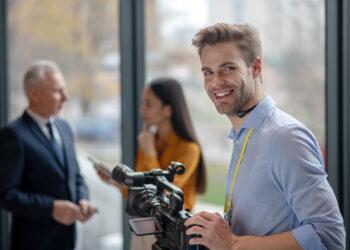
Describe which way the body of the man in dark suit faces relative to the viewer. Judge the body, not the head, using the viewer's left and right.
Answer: facing the viewer and to the right of the viewer

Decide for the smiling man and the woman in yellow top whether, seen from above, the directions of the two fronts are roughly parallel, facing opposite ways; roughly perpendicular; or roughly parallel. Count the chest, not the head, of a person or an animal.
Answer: roughly parallel

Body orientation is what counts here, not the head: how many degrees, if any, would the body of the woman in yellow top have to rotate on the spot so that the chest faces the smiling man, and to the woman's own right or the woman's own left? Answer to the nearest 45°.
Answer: approximately 90° to the woman's own left

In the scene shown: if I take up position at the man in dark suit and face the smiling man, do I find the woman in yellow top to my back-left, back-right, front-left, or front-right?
front-left

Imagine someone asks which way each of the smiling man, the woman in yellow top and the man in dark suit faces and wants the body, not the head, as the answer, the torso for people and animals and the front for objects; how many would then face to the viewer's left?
2

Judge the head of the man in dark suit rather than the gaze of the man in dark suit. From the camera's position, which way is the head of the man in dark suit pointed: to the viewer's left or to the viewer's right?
to the viewer's right

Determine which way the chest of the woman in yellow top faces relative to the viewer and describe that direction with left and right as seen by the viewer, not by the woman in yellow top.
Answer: facing to the left of the viewer

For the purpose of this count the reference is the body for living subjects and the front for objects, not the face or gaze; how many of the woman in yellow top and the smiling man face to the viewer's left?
2

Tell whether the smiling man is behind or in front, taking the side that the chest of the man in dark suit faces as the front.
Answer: in front

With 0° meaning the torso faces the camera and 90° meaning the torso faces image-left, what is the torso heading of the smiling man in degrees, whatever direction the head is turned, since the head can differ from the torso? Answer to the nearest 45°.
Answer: approximately 90°
